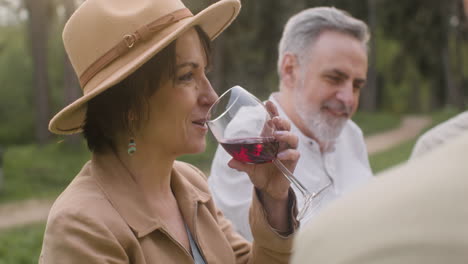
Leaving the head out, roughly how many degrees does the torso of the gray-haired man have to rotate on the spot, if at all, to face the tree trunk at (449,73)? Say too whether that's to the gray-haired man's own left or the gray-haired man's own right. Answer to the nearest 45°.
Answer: approximately 135° to the gray-haired man's own left

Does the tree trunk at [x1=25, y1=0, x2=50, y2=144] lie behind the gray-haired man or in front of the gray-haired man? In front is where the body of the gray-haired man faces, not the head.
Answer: behind

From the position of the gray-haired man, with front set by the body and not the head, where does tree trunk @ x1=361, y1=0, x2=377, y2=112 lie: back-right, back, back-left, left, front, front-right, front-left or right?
back-left

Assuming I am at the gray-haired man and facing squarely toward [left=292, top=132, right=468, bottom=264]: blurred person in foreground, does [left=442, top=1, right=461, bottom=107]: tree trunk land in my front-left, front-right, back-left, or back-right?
back-left

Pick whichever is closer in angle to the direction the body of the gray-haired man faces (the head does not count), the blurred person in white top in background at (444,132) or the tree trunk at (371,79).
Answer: the blurred person in white top in background

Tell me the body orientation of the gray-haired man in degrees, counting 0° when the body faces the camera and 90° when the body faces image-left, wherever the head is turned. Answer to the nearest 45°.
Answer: approximately 315°
